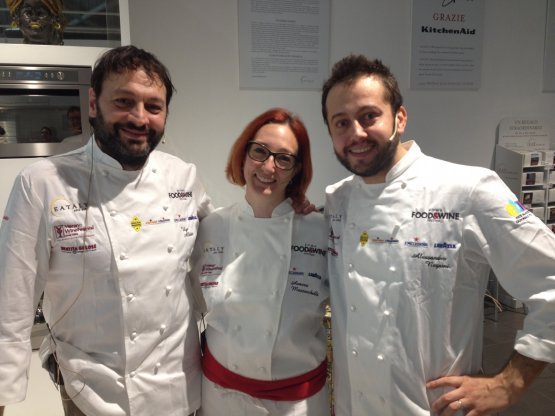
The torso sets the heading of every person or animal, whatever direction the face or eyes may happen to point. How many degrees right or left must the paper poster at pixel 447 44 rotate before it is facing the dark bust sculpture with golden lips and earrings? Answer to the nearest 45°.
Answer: approximately 45° to its right

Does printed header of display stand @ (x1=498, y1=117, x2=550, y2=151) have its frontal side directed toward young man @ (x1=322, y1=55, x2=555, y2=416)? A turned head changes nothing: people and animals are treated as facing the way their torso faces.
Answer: yes

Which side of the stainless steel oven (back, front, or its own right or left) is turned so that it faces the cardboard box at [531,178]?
left

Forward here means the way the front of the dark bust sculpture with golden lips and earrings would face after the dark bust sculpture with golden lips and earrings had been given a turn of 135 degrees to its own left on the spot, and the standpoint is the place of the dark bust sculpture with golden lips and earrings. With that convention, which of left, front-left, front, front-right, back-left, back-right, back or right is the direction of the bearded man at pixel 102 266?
back-right

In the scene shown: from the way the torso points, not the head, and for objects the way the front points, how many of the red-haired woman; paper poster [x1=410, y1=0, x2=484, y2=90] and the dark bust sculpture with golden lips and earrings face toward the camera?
3

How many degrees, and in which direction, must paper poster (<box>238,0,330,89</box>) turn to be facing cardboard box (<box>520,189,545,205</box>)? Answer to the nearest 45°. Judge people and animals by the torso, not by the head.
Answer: approximately 90° to its left

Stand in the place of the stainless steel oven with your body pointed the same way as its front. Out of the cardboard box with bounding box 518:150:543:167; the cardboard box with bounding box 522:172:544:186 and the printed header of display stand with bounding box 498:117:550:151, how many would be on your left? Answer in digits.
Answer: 3
